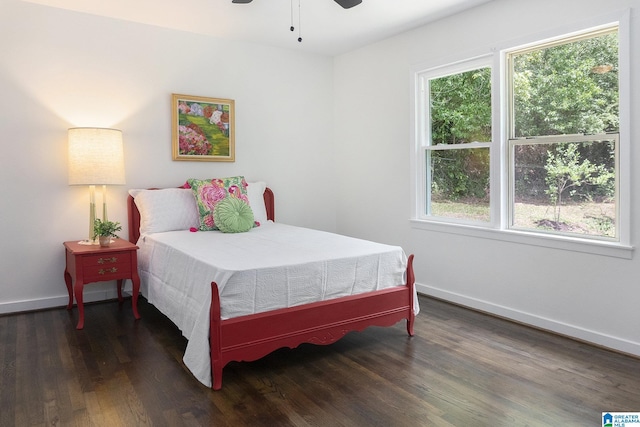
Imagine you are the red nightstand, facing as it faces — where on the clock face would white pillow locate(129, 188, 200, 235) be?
The white pillow is roughly at 8 o'clock from the red nightstand.

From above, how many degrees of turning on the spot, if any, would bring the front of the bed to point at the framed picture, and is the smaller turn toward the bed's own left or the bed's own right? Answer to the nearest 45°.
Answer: approximately 135° to the bed's own left

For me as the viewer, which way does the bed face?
facing the viewer and to the right of the viewer

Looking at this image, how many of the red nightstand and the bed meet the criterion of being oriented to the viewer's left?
0

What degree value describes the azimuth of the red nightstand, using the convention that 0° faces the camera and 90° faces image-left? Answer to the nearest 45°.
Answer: approximately 0°

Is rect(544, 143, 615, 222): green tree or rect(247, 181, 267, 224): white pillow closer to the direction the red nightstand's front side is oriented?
the green tree
